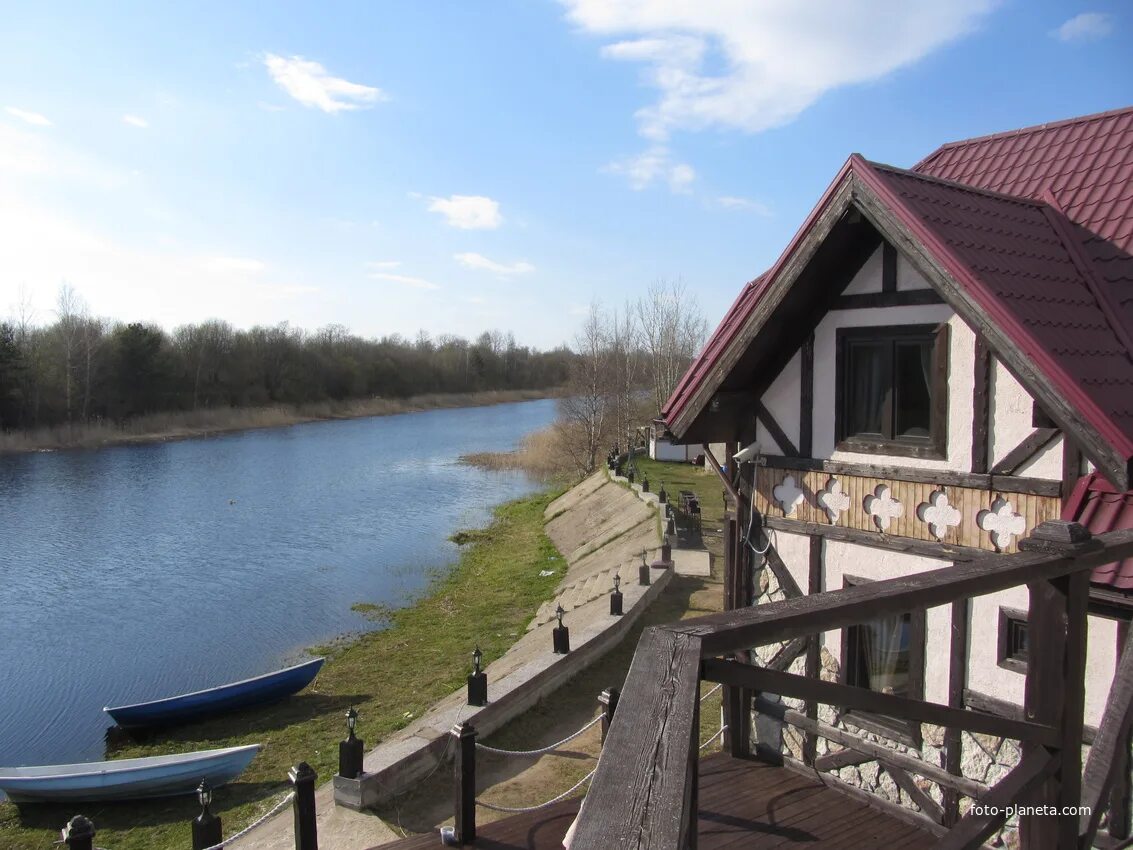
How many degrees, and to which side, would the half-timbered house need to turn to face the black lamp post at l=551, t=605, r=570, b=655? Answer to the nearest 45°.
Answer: approximately 90° to its right

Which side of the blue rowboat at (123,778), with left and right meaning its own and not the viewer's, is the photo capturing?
right

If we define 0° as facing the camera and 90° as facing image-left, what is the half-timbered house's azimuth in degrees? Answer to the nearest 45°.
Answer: approximately 45°

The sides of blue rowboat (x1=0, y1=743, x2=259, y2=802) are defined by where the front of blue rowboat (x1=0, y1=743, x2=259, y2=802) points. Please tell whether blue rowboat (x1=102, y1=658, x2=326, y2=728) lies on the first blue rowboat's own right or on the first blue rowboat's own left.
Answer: on the first blue rowboat's own left

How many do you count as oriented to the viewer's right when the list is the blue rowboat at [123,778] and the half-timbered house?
1
